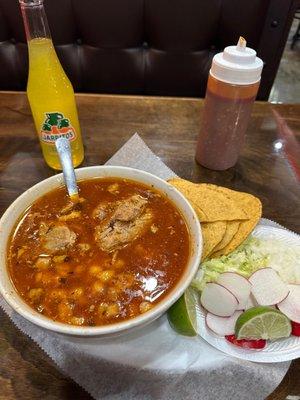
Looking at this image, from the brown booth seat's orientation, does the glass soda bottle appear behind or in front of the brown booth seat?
in front

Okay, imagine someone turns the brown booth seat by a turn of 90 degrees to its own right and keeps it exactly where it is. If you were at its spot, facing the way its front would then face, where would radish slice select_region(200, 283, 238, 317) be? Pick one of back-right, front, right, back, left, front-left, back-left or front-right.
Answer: left

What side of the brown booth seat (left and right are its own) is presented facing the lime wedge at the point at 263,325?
front

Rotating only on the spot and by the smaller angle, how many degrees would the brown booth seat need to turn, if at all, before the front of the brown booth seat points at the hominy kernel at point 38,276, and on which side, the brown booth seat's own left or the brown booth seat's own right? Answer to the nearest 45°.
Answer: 0° — it already faces it

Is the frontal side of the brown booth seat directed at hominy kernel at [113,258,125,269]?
yes

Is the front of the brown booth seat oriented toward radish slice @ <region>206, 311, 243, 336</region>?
yes

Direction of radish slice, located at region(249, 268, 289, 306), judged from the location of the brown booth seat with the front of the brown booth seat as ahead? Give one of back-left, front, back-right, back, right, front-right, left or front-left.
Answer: front

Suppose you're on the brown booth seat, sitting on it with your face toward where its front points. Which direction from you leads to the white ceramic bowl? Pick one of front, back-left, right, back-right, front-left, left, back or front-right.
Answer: front

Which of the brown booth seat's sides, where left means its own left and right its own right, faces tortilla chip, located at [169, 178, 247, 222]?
front

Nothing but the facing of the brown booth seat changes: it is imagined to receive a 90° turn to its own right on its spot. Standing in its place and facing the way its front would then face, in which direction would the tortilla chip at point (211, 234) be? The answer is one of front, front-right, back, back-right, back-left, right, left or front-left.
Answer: left

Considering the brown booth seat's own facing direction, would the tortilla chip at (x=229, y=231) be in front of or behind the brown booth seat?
in front

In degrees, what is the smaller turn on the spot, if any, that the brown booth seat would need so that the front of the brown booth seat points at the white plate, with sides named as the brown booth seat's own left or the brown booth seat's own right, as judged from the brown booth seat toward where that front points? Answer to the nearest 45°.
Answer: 0° — it already faces it

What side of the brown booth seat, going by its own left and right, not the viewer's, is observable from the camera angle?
front

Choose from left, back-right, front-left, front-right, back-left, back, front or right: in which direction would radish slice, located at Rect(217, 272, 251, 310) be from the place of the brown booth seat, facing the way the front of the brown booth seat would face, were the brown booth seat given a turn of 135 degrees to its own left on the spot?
back-right

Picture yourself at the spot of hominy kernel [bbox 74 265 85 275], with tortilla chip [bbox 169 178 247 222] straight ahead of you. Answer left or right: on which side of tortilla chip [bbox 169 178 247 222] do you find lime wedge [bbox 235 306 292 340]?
right

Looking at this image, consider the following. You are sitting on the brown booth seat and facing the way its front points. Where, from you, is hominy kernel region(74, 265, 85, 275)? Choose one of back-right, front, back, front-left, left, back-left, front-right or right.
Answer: front

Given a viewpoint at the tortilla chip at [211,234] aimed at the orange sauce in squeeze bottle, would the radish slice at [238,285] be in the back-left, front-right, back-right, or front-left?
back-right
